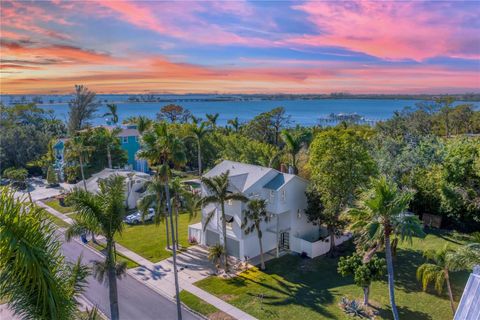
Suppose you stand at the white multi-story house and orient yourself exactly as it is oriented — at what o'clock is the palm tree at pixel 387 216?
The palm tree is roughly at 10 o'clock from the white multi-story house.

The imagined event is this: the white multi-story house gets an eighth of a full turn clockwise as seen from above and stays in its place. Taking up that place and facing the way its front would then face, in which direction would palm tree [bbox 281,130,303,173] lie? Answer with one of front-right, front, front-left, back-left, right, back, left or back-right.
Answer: right

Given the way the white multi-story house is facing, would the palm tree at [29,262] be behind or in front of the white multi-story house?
in front

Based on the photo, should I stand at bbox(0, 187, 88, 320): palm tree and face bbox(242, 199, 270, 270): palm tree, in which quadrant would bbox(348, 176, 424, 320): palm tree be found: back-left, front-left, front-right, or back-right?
front-right

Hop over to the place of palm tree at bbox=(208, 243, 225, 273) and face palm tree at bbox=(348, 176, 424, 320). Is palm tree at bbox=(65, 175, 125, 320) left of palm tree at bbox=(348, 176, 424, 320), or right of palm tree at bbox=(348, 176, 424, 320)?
right

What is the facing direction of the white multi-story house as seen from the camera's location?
facing the viewer and to the left of the viewer

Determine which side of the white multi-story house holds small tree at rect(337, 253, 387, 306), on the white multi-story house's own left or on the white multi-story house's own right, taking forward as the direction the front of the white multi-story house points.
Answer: on the white multi-story house's own left

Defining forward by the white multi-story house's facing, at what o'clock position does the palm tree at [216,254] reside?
The palm tree is roughly at 12 o'clock from the white multi-story house.

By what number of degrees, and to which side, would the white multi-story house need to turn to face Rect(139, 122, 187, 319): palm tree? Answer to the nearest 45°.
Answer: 0° — it already faces it

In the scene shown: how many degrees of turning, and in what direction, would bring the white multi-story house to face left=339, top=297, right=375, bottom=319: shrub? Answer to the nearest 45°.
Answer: approximately 90° to its left

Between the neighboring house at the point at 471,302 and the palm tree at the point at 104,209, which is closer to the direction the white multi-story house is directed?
the palm tree

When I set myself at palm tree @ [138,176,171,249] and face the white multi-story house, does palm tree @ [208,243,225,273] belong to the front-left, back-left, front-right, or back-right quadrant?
front-right

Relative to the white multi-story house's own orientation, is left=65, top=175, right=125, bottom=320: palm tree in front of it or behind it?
in front

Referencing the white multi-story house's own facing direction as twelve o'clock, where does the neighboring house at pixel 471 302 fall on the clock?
The neighboring house is roughly at 10 o'clock from the white multi-story house.
